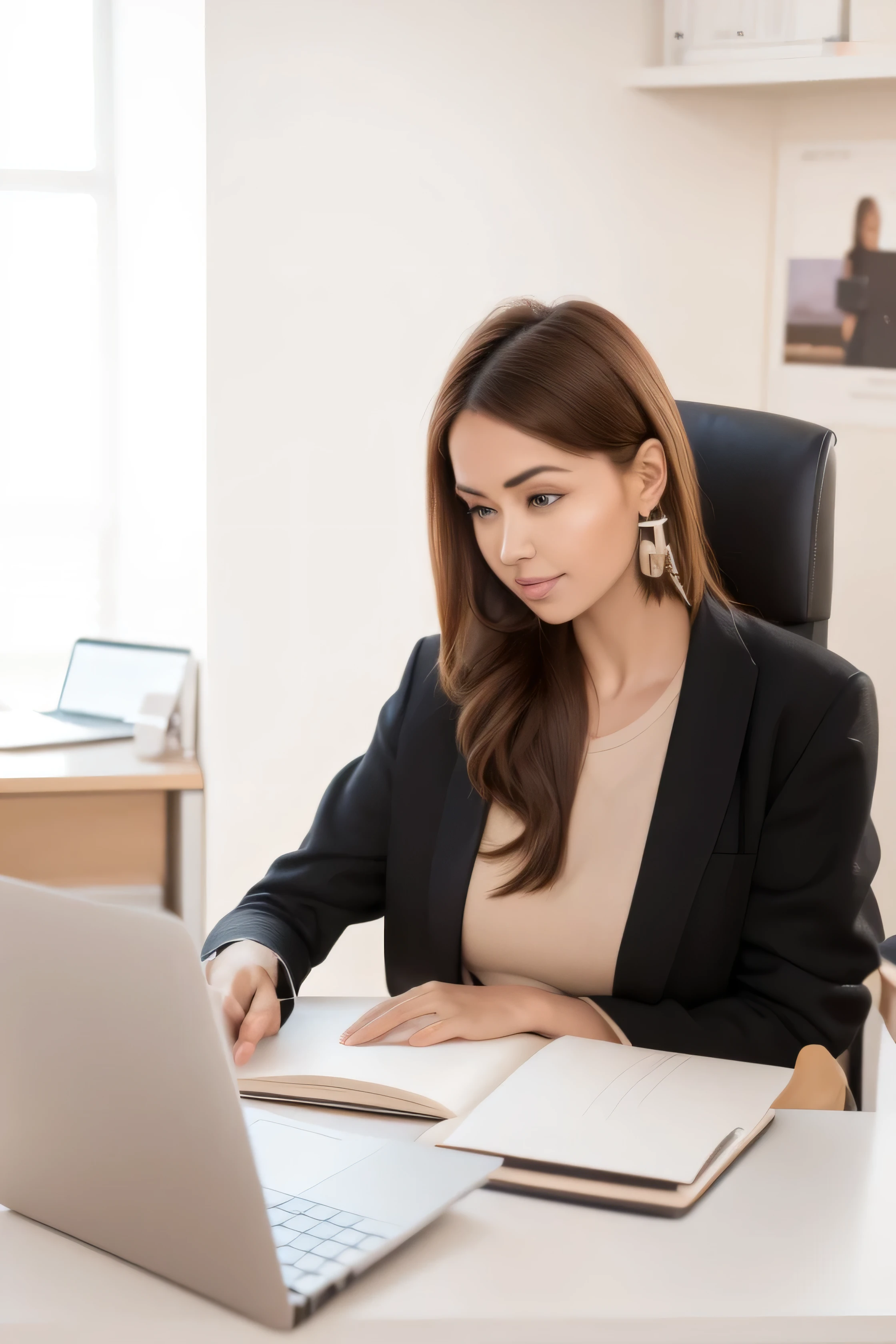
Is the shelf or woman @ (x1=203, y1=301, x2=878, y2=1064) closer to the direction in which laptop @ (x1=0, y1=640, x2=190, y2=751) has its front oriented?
the woman

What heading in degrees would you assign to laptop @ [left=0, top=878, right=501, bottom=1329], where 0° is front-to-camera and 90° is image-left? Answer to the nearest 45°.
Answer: approximately 225°

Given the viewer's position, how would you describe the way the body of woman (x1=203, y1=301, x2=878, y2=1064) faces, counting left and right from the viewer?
facing the viewer and to the left of the viewer

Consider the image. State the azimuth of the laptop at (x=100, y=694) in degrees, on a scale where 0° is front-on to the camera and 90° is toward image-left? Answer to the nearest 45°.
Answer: approximately 45°

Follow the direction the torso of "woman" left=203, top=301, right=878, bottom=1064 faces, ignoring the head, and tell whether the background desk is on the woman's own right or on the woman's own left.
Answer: on the woman's own right

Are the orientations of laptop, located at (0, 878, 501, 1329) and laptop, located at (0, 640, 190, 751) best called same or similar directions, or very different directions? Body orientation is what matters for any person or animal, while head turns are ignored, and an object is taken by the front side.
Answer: very different directions

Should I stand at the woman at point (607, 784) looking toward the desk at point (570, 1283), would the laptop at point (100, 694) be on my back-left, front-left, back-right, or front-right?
back-right

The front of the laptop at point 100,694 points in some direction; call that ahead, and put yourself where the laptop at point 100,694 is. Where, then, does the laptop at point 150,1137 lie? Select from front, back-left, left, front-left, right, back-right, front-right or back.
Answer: front-left

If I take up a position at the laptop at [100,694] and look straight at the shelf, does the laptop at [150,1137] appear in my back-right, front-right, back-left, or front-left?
front-right

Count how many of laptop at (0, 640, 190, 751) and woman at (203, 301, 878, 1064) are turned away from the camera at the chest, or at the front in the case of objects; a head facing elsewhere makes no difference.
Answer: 0

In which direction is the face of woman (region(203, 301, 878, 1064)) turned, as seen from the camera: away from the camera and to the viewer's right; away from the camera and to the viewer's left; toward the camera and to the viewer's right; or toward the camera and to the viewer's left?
toward the camera and to the viewer's left

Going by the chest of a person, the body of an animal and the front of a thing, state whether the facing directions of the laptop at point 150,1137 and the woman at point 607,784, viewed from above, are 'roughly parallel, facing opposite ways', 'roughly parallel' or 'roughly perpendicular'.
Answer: roughly parallel, facing opposite ways
